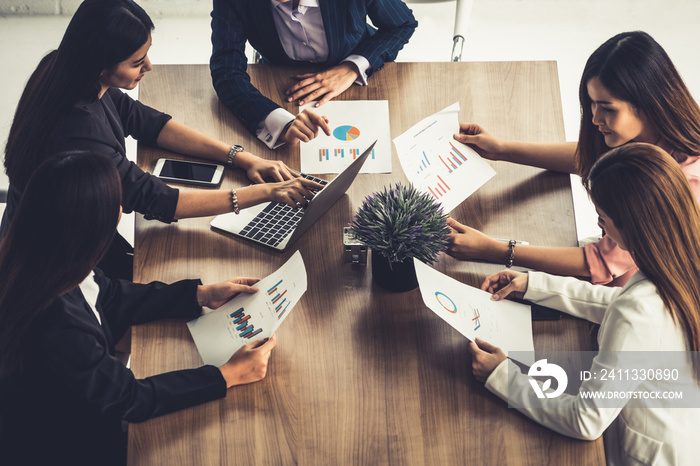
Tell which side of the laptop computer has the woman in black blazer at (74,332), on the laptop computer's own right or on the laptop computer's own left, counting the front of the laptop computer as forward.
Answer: on the laptop computer's own left

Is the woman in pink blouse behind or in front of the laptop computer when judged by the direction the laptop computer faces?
behind

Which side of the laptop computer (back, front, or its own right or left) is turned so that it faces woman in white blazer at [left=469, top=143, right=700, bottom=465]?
back

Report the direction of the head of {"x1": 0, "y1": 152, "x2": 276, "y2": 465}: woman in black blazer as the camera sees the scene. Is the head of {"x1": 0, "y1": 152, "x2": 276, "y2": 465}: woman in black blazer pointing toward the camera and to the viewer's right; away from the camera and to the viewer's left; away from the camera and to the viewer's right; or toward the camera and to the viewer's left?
away from the camera and to the viewer's right

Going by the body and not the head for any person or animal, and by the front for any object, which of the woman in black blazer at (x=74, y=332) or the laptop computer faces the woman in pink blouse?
the woman in black blazer

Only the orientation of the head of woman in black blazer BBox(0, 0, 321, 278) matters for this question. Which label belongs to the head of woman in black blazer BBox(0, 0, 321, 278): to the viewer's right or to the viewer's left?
to the viewer's right

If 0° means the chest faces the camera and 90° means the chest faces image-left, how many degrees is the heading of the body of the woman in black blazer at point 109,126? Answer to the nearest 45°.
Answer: approximately 270°

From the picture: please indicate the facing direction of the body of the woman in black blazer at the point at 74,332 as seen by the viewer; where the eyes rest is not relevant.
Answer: to the viewer's right

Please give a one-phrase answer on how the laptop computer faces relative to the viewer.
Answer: facing away from the viewer and to the left of the viewer

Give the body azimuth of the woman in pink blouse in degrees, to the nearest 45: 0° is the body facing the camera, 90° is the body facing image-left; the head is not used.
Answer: approximately 90°
